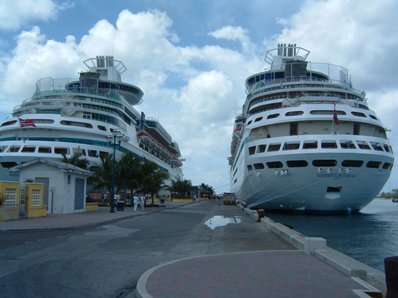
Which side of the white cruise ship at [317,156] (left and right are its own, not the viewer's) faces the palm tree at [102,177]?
left

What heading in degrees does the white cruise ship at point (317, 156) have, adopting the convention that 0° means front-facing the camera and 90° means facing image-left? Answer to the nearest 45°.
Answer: approximately 180°
